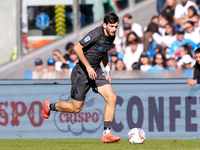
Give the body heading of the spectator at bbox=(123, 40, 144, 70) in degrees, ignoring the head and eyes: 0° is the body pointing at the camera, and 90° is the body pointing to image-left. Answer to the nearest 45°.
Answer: approximately 0°

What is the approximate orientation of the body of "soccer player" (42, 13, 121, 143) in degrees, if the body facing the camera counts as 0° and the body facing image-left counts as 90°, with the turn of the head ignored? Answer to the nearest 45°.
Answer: approximately 315°

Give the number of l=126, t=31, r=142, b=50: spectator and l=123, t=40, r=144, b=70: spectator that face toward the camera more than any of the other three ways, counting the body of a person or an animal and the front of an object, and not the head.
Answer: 2

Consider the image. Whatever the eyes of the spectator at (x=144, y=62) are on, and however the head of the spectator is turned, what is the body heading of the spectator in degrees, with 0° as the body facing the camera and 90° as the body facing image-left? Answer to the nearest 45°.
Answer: approximately 0°
